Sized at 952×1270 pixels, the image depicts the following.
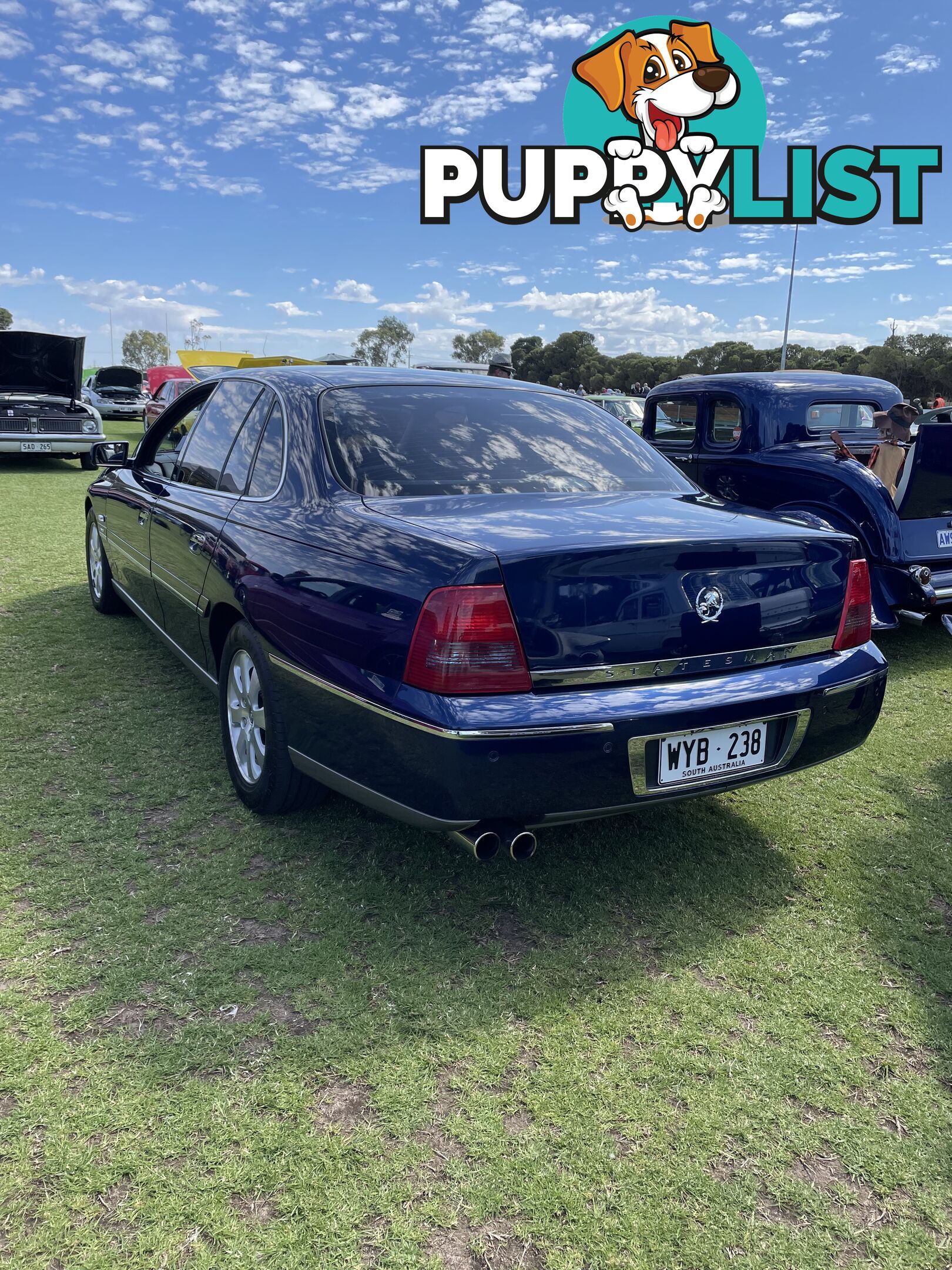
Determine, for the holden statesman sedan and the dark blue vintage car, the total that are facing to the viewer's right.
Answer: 0

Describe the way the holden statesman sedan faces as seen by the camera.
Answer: facing away from the viewer and to the left of the viewer

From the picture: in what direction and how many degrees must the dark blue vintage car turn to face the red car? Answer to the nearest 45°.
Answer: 0° — it already faces it

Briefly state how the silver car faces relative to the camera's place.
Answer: facing the viewer and to the right of the viewer

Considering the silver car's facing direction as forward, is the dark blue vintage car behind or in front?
in front

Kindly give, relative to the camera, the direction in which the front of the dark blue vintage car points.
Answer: facing away from the viewer and to the left of the viewer

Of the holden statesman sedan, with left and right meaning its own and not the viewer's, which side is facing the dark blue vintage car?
right

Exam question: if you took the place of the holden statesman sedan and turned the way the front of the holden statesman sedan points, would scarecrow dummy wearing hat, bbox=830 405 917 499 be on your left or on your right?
on your right

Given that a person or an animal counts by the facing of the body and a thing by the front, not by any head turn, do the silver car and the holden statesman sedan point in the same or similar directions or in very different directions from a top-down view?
very different directions

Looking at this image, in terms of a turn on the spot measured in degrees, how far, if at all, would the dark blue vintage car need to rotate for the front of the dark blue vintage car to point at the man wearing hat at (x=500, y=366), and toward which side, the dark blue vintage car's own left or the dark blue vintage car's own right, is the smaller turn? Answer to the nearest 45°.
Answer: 0° — it already faces them
